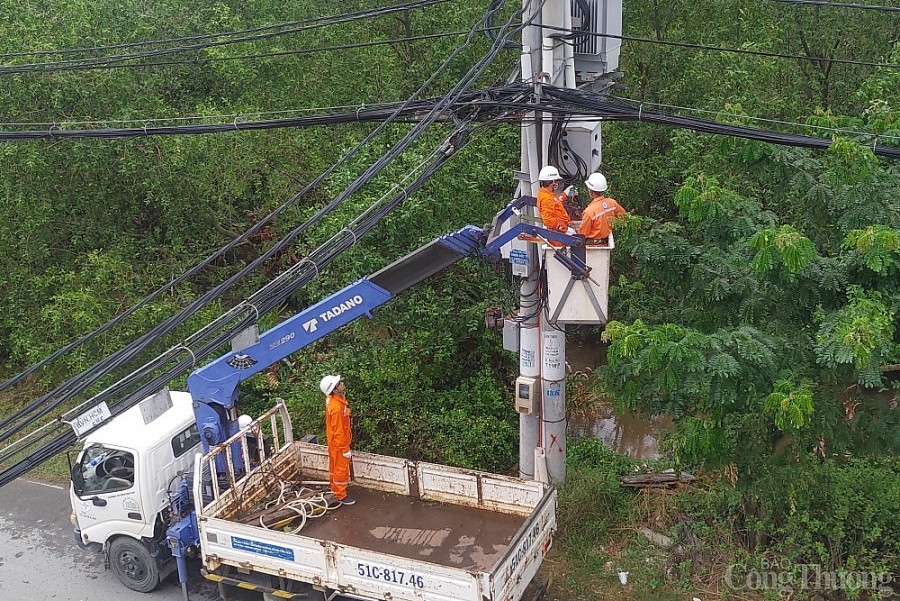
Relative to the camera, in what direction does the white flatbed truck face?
facing to the left of the viewer

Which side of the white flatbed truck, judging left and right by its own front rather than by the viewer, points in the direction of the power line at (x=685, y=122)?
back

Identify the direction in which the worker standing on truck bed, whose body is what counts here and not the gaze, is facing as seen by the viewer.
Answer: to the viewer's right

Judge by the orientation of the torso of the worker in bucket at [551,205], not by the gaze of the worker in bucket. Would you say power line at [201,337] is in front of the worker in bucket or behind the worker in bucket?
behind
